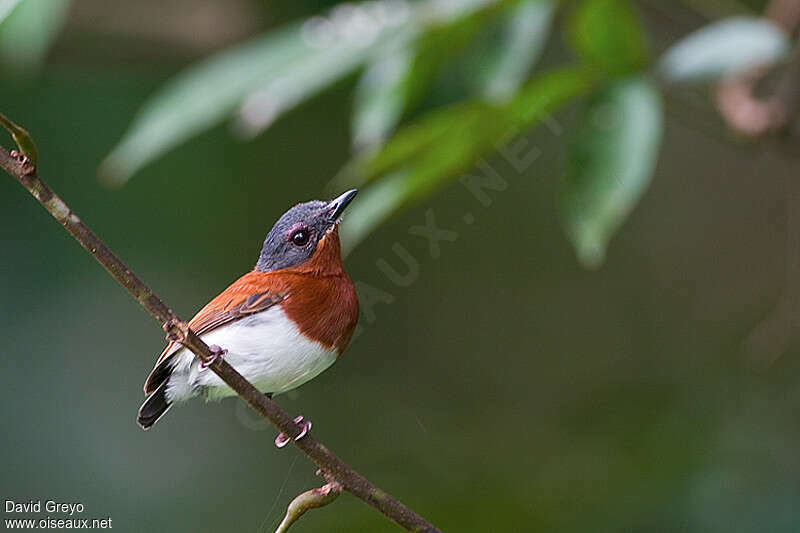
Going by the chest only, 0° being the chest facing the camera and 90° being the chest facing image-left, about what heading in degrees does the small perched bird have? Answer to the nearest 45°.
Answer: approximately 270°

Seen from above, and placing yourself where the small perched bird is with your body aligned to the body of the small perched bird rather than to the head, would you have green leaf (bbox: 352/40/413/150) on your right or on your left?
on your left

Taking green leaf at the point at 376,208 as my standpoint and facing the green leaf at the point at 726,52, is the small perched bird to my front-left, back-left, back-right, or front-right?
back-right

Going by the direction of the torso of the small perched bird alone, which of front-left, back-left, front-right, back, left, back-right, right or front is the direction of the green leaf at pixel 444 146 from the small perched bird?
front-left

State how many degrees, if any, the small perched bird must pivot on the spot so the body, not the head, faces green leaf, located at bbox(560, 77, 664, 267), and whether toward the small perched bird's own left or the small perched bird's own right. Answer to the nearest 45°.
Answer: approximately 45° to the small perched bird's own left
